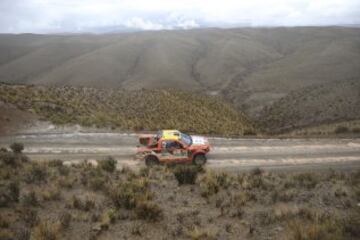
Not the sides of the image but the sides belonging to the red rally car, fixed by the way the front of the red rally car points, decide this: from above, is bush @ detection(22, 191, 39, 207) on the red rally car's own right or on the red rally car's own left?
on the red rally car's own right

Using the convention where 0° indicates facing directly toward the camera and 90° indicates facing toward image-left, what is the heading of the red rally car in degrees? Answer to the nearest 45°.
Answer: approximately 270°

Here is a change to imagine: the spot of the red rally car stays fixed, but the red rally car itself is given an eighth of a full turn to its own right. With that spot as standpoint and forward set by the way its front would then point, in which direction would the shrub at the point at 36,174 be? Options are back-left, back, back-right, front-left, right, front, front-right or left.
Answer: right

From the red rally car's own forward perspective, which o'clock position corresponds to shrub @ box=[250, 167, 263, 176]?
The shrub is roughly at 1 o'clock from the red rally car.

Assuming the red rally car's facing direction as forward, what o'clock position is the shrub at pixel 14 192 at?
The shrub is roughly at 4 o'clock from the red rally car.

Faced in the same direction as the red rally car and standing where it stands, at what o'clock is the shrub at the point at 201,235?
The shrub is roughly at 3 o'clock from the red rally car.

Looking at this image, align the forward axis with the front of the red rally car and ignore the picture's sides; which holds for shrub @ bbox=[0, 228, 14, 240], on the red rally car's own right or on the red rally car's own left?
on the red rally car's own right

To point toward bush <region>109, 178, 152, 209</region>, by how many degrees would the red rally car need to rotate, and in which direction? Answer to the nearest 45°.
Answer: approximately 90° to its right

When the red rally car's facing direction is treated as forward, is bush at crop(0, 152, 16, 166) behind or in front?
behind

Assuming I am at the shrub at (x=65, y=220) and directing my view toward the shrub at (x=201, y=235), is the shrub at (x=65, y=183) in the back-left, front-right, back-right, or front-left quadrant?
back-left

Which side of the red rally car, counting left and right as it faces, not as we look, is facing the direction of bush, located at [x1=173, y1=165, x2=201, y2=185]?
right

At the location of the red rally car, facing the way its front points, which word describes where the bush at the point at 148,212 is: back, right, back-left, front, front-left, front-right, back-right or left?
right

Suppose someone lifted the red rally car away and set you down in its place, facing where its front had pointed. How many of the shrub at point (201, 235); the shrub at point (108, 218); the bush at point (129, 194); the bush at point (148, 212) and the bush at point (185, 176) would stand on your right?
5
